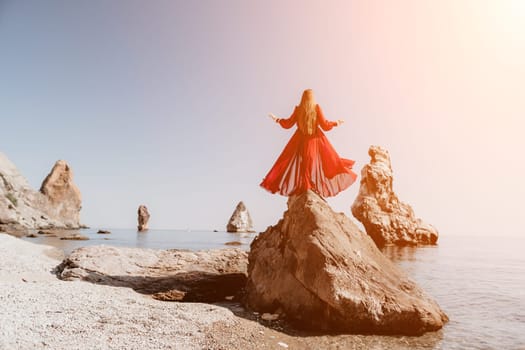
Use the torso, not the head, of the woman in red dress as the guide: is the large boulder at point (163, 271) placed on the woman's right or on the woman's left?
on the woman's left

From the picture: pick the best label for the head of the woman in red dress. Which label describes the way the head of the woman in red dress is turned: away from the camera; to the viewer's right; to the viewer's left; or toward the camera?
away from the camera

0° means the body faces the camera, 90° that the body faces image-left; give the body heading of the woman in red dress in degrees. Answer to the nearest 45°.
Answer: approximately 180°
